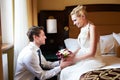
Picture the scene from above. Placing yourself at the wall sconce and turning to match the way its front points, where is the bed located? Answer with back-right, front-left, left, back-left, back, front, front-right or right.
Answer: left

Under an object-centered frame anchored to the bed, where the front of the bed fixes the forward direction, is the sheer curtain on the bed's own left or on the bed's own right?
on the bed's own right

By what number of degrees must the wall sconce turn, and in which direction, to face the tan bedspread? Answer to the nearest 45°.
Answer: approximately 45° to its left

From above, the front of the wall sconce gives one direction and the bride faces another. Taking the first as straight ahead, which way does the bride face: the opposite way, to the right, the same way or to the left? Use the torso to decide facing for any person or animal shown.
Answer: to the right

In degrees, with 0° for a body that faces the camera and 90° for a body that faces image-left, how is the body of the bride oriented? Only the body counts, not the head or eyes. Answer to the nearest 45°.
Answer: approximately 90°

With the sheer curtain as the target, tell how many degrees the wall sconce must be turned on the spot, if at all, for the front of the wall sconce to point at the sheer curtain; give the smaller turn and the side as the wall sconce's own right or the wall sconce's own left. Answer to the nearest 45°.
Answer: approximately 45° to the wall sconce's own right

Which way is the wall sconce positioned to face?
toward the camera

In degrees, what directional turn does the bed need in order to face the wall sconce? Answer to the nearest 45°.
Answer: approximately 90° to its right

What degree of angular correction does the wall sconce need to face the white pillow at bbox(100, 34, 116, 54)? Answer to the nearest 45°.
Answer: approximately 90° to its left

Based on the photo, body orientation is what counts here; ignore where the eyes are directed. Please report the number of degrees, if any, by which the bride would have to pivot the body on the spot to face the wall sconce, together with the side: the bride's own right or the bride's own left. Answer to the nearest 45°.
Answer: approximately 45° to the bride's own right

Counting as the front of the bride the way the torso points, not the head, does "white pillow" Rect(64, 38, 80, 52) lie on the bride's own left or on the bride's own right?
on the bride's own right
